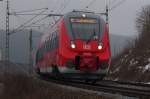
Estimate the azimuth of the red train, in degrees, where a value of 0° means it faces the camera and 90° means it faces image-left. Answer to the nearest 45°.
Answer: approximately 315°
